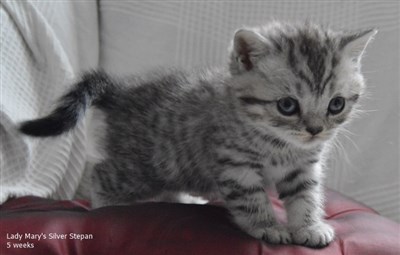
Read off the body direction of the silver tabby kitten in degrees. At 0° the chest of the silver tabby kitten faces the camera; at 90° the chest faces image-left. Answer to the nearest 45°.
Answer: approximately 315°

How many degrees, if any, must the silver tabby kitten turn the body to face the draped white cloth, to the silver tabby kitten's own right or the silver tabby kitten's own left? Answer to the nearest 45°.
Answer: approximately 180°
